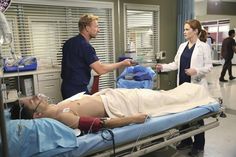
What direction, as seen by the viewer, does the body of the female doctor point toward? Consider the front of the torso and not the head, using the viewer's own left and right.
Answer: facing the viewer and to the left of the viewer

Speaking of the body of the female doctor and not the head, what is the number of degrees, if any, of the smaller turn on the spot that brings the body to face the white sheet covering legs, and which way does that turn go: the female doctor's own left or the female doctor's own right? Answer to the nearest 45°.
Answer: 0° — they already face it

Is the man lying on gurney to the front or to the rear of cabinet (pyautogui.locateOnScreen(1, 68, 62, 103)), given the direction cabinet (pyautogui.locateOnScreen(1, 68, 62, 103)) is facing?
to the front

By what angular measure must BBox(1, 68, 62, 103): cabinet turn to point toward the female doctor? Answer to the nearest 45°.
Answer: approximately 45° to its left

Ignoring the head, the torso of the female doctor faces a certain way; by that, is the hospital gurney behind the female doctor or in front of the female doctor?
in front

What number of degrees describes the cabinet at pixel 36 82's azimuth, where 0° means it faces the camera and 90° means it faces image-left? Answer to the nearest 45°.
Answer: approximately 0°

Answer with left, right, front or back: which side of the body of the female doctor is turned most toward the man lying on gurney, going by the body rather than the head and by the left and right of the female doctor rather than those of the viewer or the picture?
front

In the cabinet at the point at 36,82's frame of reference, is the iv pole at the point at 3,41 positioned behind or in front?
in front

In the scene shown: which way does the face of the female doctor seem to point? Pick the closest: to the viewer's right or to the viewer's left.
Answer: to the viewer's left

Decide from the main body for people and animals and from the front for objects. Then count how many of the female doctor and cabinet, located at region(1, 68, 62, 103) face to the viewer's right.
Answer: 0
